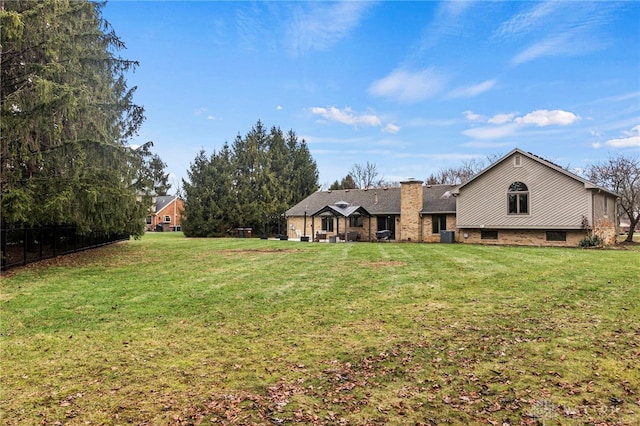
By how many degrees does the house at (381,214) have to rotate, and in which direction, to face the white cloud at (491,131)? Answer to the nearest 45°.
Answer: approximately 45° to its right

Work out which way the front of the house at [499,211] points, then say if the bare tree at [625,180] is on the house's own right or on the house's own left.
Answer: on the house's own right

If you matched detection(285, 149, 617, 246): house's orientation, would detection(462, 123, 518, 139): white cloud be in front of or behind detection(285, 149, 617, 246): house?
in front

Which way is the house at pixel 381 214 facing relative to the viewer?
away from the camera

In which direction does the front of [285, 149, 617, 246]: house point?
away from the camera
